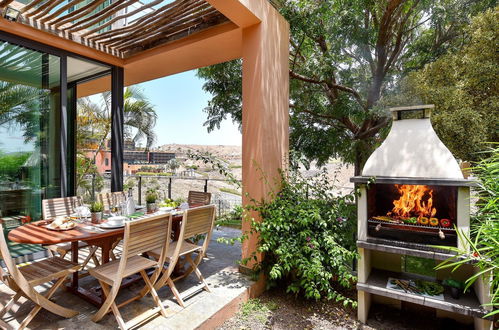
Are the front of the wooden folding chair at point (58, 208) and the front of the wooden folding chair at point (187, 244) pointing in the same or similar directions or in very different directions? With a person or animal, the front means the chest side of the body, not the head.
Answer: very different directions

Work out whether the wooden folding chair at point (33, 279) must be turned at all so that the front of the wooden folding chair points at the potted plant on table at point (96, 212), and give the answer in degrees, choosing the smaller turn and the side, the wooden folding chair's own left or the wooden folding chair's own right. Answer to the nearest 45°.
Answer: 0° — it already faces it

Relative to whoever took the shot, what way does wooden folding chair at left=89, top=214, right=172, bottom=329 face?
facing away from the viewer and to the left of the viewer

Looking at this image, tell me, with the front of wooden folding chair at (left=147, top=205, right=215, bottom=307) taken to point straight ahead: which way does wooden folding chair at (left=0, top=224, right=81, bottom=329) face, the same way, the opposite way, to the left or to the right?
to the right

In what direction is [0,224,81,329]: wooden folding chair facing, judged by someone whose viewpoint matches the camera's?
facing away from the viewer and to the right of the viewer

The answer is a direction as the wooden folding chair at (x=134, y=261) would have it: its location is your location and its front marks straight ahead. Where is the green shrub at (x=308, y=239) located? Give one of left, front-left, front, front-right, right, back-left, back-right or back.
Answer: back-right

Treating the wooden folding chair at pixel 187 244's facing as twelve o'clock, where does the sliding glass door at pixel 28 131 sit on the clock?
The sliding glass door is roughly at 12 o'clock from the wooden folding chair.
